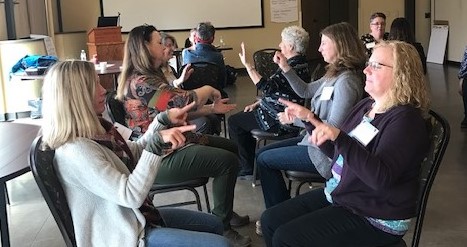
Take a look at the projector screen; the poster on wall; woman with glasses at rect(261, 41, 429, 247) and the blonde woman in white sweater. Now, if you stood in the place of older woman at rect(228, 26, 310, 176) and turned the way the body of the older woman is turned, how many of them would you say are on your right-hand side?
2

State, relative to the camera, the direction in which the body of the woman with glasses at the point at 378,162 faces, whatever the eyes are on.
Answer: to the viewer's left

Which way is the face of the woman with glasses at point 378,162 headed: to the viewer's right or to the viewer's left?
to the viewer's left

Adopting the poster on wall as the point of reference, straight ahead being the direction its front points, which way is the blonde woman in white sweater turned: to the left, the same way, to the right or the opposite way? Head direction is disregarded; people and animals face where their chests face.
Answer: to the left

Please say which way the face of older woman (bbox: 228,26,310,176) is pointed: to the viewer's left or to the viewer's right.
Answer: to the viewer's left

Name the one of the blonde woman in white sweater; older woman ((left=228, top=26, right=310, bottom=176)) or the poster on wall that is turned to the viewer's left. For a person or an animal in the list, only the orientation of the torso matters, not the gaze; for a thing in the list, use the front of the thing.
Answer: the older woman

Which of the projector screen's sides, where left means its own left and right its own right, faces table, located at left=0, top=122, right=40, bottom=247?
front

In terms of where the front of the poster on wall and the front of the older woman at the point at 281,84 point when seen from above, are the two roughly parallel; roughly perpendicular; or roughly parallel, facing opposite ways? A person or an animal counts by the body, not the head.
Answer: roughly perpendicular

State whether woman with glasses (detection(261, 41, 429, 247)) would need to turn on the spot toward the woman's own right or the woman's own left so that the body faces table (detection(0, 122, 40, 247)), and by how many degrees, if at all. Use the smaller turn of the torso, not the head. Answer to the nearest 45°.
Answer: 0° — they already face it

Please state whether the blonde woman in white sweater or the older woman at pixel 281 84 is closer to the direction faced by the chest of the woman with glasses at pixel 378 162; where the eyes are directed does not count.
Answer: the blonde woman in white sweater

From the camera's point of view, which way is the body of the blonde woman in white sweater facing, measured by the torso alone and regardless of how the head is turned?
to the viewer's right

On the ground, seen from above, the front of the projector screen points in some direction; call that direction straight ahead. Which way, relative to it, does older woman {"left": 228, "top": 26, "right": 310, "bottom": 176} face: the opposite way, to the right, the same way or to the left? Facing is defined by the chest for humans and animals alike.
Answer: to the right

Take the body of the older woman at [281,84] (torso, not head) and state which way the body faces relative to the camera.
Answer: to the viewer's left
